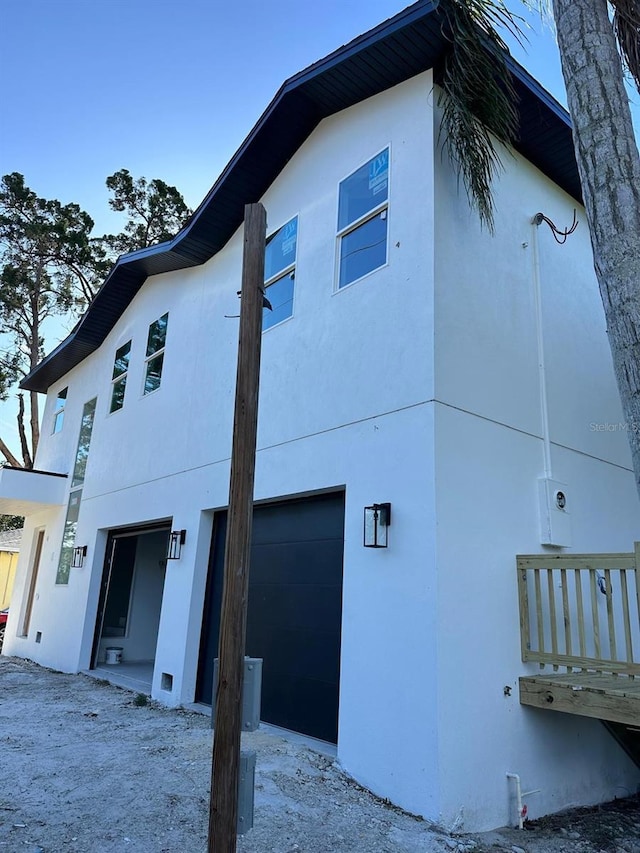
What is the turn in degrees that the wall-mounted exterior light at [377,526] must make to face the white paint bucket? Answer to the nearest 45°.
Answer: approximately 90° to its right

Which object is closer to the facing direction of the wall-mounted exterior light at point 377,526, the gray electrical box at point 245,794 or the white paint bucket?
the gray electrical box

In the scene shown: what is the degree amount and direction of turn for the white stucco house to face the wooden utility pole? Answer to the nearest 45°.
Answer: approximately 45° to its left

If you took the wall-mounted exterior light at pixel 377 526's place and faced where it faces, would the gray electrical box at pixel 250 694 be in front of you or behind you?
in front

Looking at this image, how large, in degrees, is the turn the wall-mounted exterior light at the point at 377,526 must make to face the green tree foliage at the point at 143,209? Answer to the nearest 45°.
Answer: approximately 90° to its right

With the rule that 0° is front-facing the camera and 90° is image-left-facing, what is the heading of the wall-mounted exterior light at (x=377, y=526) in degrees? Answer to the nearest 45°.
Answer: approximately 45°

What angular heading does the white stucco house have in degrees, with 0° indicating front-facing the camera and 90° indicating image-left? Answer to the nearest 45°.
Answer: approximately 45°

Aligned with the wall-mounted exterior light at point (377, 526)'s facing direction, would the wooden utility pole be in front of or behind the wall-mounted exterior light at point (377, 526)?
in front
